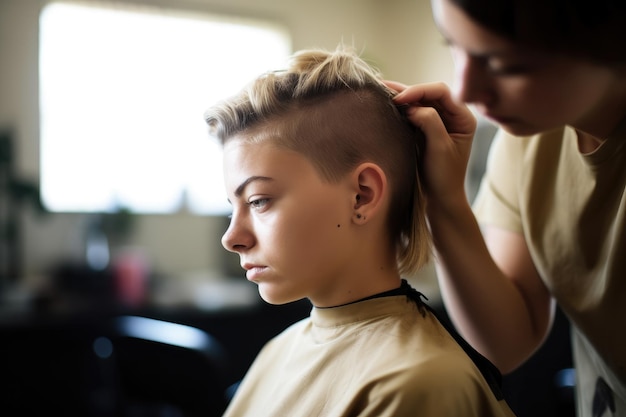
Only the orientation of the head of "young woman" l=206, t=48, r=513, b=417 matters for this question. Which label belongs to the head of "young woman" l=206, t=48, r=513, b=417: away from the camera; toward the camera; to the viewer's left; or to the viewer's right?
to the viewer's left

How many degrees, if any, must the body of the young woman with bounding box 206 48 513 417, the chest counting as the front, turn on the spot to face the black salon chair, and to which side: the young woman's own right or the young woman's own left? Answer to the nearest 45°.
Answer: approximately 45° to the young woman's own right

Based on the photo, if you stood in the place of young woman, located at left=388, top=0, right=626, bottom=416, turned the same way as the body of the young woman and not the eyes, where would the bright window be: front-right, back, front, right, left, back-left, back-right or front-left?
right

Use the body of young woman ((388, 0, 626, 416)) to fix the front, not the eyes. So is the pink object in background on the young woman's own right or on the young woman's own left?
on the young woman's own right

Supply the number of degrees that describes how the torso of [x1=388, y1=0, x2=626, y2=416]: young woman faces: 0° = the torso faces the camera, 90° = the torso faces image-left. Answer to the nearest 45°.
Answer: approximately 45°

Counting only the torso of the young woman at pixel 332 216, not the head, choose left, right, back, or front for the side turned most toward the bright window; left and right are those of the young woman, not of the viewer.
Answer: right

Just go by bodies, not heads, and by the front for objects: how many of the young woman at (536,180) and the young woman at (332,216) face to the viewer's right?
0

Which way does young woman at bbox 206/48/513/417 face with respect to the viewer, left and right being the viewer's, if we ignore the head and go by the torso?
facing to the left of the viewer
